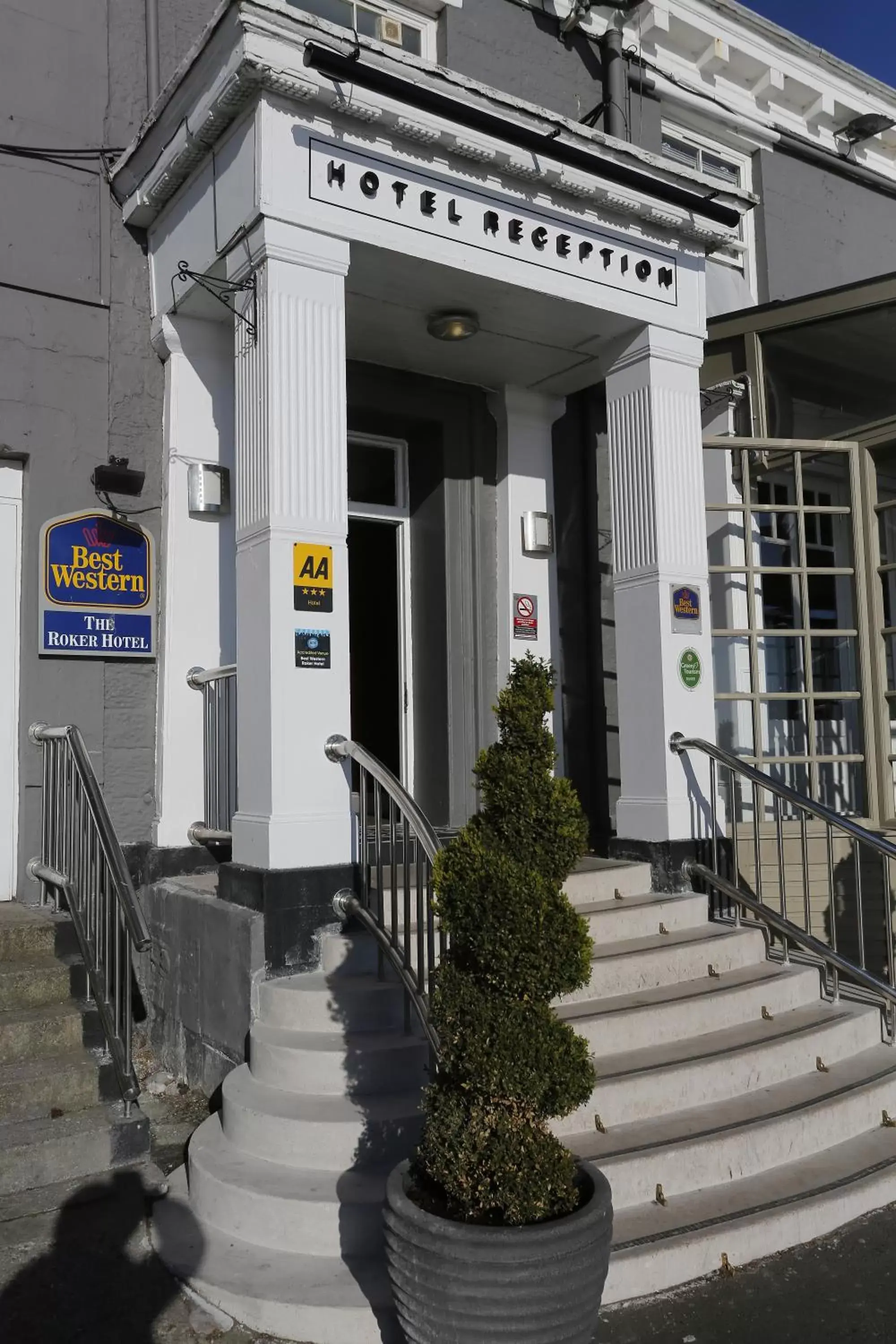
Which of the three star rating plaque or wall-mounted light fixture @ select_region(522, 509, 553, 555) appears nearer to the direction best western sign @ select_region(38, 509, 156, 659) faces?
the three star rating plaque

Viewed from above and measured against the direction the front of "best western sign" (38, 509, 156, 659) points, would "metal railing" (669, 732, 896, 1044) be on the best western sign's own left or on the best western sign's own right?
on the best western sign's own left

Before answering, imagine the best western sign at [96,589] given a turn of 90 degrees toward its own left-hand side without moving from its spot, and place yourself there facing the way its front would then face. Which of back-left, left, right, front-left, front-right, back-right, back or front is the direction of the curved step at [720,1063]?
front-right

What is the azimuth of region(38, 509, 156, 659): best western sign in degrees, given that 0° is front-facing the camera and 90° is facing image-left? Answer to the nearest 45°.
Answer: approximately 0°

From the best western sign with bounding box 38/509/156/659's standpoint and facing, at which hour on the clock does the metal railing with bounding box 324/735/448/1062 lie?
The metal railing is roughly at 11 o'clock from the best western sign.

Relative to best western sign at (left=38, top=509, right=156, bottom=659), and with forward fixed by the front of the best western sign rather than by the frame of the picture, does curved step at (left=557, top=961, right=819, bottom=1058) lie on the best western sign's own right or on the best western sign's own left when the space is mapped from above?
on the best western sign's own left

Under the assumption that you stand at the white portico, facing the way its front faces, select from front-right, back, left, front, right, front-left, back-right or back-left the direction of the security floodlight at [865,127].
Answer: left

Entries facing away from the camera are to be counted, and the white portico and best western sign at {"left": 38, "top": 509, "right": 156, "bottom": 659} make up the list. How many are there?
0
